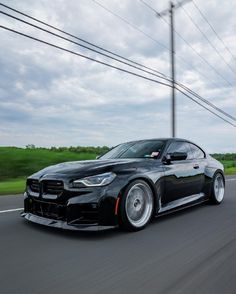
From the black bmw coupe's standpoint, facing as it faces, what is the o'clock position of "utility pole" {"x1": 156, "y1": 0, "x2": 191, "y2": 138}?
The utility pole is roughly at 5 o'clock from the black bmw coupe.

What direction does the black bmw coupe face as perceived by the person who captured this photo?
facing the viewer and to the left of the viewer
